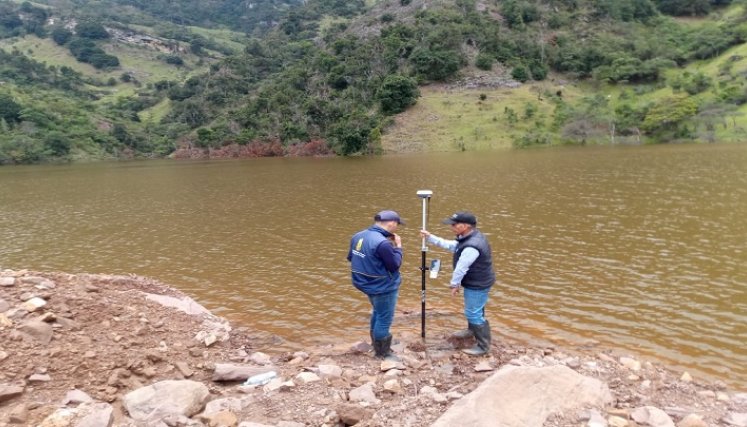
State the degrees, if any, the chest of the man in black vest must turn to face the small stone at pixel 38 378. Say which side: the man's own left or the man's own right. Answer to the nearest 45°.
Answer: approximately 45° to the man's own left

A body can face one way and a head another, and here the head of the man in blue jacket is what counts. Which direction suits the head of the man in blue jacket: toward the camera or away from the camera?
away from the camera

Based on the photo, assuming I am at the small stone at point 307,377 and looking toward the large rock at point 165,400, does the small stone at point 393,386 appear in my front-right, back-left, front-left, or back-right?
back-left

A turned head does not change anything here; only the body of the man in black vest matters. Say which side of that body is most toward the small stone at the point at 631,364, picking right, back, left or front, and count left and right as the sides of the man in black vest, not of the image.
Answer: back

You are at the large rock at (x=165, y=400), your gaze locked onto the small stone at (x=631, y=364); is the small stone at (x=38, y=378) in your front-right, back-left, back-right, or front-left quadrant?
back-left

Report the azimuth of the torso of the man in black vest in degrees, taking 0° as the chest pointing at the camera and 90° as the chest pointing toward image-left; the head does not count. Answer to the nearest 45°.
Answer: approximately 90°

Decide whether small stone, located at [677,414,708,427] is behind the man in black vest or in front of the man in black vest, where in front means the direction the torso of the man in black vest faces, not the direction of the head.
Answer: behind

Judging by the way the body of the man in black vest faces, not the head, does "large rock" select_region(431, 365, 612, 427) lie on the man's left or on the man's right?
on the man's left
